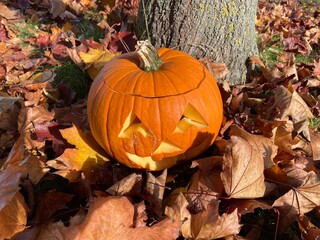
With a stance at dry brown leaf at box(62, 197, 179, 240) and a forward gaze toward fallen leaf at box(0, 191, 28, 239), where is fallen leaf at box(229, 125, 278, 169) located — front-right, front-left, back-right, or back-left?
back-right

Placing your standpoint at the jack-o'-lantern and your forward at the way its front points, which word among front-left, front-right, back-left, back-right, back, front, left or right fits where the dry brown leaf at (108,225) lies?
front

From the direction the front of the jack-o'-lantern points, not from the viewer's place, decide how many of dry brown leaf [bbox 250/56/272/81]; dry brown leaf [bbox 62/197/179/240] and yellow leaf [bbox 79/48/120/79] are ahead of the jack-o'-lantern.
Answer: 1

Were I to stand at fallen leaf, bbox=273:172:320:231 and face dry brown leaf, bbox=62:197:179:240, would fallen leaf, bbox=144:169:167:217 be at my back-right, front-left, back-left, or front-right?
front-right

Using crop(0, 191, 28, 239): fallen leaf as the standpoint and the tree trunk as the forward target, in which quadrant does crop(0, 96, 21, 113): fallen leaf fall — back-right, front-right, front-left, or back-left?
front-left

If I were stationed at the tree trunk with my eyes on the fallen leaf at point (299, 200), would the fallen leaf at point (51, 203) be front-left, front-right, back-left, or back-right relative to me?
front-right

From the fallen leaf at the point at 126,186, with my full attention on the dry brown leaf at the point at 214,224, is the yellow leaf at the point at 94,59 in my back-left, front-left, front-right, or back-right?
back-left

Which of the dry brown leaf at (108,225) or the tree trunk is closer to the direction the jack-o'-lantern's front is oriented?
the dry brown leaf

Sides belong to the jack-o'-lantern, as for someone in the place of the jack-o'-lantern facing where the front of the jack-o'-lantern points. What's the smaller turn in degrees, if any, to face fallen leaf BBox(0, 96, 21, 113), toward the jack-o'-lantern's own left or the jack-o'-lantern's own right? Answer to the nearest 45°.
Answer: approximately 90° to the jack-o'-lantern's own right

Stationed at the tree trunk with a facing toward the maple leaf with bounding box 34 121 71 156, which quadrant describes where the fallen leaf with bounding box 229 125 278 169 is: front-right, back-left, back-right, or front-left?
front-left

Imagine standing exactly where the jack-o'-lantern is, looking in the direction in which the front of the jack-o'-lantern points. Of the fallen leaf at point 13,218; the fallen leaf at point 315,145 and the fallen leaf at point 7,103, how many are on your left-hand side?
1

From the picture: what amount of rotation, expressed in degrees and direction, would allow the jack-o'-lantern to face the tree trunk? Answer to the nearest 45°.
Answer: approximately 180°

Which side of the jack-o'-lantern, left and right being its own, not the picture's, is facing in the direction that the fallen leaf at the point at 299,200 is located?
left

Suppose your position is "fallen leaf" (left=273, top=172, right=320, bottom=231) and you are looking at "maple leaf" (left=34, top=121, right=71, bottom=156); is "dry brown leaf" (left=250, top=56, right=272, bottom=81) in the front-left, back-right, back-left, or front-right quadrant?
front-right

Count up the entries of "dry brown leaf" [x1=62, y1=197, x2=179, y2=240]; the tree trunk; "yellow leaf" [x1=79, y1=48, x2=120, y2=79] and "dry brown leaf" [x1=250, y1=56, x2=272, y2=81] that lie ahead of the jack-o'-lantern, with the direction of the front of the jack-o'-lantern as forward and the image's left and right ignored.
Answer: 1

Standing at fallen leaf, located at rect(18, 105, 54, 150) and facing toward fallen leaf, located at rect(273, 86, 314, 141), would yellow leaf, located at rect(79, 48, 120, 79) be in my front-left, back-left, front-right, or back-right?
front-left

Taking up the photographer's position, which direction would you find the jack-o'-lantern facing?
facing the viewer
